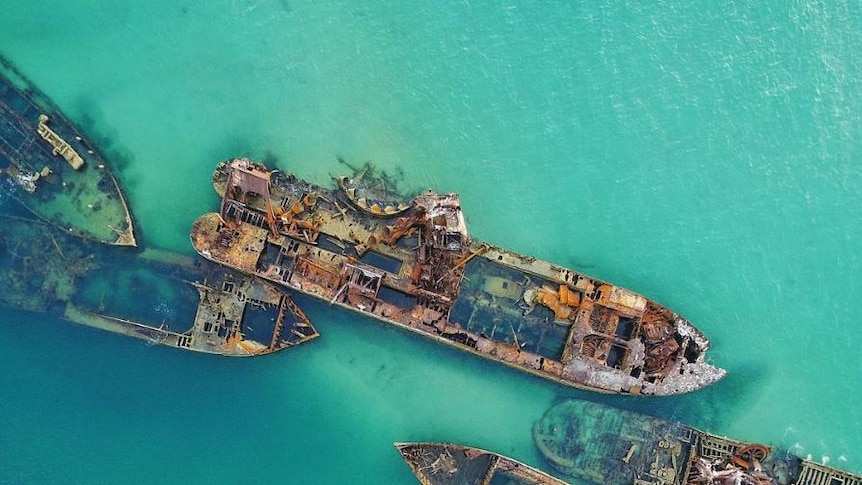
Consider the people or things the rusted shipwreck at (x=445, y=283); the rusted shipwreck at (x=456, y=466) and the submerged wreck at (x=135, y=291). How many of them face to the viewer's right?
2

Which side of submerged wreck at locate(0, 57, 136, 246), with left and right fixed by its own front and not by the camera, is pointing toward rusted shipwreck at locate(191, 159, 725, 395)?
front

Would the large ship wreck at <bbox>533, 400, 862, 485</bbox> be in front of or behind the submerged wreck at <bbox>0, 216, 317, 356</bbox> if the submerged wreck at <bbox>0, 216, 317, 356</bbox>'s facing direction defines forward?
in front

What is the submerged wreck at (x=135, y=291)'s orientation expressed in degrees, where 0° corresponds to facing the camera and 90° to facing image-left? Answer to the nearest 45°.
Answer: approximately 270°

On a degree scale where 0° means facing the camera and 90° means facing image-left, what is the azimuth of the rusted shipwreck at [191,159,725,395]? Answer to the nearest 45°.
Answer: approximately 270°

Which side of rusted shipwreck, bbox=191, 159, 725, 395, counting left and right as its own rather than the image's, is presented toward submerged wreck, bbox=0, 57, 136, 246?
back

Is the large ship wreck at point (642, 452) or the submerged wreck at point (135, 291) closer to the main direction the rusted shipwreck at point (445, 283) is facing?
the large ship wreck

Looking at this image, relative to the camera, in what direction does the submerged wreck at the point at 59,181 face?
facing the viewer and to the right of the viewer

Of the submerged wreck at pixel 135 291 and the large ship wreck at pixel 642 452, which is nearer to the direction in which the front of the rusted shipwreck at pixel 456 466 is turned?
the submerged wreck

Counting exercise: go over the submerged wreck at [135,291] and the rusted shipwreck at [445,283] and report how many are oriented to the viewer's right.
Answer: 2

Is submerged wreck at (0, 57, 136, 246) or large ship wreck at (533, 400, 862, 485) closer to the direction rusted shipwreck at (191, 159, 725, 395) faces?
the large ship wreck

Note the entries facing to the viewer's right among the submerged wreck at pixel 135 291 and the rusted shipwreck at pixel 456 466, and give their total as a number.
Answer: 1

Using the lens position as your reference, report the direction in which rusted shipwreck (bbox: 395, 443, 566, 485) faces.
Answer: facing away from the viewer and to the left of the viewer

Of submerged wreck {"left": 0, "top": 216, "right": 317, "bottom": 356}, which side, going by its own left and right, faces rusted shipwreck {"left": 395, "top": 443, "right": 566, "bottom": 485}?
front
